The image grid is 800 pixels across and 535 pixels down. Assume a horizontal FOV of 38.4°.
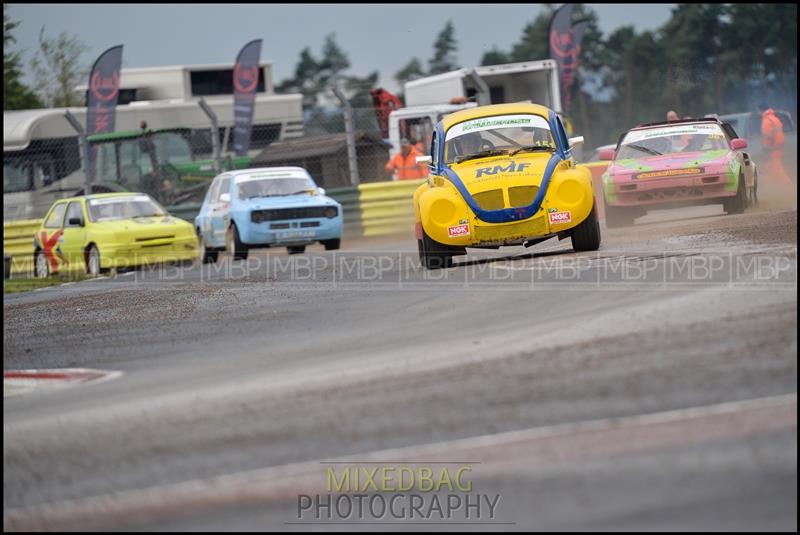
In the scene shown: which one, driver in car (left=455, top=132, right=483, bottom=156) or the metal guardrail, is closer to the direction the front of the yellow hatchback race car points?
the driver in car

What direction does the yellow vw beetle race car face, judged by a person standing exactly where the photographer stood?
facing the viewer

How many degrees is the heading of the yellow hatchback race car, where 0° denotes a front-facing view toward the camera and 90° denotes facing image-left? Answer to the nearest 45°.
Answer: approximately 315°

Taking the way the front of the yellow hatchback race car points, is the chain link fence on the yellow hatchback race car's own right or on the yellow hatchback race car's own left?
on the yellow hatchback race car's own left

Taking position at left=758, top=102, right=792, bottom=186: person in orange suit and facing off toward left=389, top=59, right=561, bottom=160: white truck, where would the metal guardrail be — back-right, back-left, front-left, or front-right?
front-left

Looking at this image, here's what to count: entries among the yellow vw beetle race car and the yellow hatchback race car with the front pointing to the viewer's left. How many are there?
0

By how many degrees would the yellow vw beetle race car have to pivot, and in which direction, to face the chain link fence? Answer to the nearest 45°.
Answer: approximately 135° to its right

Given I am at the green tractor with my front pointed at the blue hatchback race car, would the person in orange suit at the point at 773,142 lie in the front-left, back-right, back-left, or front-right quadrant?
front-left

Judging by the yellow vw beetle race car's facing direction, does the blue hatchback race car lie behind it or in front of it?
behind

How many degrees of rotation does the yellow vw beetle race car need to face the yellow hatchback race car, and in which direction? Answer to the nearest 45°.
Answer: approximately 135° to its right

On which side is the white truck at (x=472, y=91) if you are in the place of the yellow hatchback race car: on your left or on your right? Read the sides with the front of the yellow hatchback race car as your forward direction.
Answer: on your left

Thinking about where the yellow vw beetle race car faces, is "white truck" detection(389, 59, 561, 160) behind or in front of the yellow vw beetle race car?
behind

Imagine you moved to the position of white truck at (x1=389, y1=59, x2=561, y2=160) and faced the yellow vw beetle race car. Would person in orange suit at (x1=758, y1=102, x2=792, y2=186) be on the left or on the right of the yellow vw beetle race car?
left

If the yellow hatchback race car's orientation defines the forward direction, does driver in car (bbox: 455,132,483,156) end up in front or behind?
in front

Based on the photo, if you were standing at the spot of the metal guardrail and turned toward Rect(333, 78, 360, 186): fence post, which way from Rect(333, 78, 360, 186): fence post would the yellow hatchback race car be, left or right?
right

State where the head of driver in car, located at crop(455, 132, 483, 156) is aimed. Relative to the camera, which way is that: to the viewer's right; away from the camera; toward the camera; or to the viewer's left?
toward the camera

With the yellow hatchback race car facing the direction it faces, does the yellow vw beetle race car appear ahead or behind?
ahead

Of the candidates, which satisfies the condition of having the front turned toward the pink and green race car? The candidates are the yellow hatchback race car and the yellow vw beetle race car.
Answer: the yellow hatchback race car
